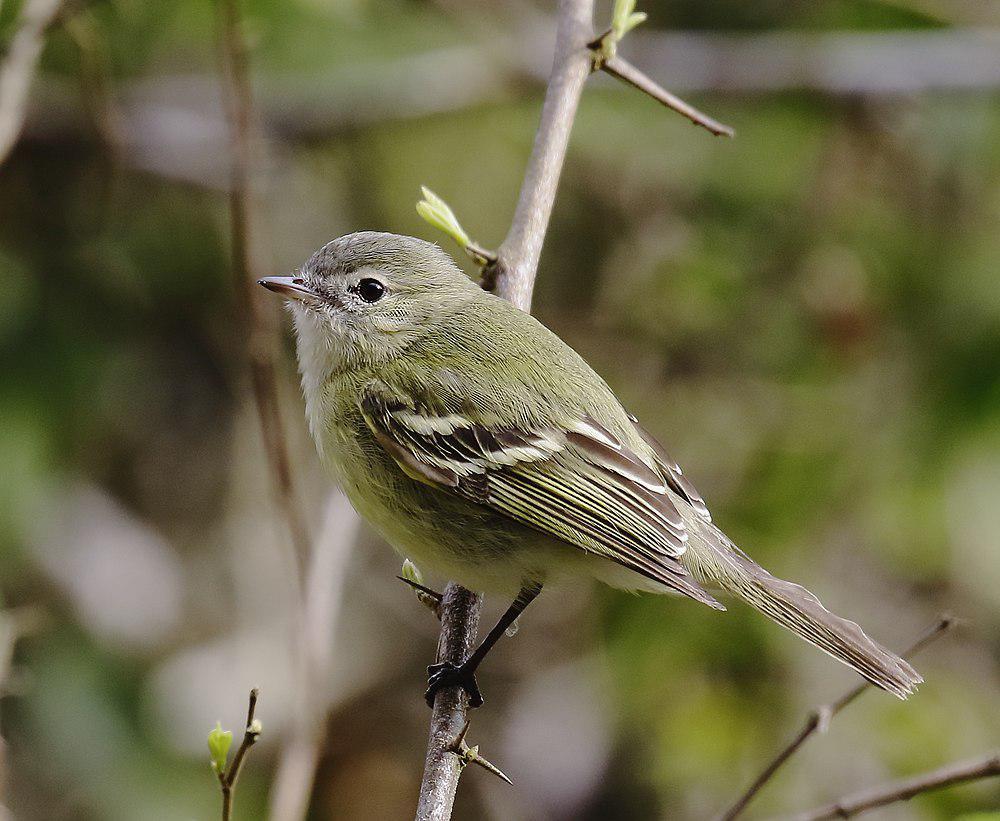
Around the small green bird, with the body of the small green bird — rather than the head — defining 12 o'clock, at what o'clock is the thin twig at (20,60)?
The thin twig is roughly at 2 o'clock from the small green bird.

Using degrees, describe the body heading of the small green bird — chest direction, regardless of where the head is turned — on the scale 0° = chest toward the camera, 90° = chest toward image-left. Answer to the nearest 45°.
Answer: approximately 90°

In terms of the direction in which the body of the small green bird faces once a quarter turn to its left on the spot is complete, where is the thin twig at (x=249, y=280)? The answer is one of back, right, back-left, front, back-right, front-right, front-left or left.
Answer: right

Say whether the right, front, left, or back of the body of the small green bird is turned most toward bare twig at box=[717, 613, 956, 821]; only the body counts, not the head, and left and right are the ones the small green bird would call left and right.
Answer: back
